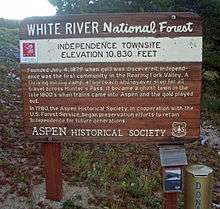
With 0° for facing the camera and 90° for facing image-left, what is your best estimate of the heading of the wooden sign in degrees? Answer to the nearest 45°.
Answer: approximately 0°
